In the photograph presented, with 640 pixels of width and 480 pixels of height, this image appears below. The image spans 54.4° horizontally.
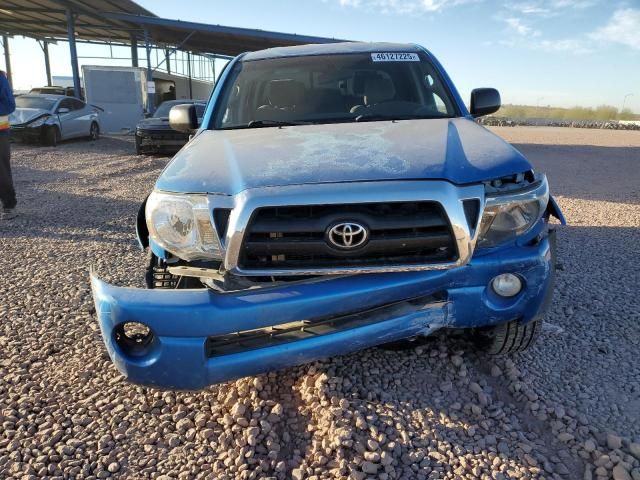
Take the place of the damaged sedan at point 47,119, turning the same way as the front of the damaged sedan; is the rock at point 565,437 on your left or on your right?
on your left

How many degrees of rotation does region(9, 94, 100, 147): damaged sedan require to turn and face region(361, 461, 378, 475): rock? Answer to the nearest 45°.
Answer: approximately 45° to its left

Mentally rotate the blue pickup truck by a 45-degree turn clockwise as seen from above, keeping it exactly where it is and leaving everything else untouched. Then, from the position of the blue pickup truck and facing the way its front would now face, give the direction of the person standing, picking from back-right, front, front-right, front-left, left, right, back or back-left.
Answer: right

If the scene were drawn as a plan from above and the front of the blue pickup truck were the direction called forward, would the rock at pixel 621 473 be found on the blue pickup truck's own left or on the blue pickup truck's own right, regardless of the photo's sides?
on the blue pickup truck's own left

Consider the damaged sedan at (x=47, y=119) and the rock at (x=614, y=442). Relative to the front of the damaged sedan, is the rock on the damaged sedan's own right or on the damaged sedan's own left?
on the damaged sedan's own left

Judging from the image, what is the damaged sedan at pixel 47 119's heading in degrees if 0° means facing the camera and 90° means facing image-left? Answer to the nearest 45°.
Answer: approximately 45°

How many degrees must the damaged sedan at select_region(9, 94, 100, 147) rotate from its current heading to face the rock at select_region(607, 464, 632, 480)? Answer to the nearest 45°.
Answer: approximately 45° to its left

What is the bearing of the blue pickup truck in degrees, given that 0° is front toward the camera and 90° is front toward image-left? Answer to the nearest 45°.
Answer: approximately 0°

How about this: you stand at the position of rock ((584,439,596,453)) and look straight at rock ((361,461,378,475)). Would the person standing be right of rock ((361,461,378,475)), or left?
right
